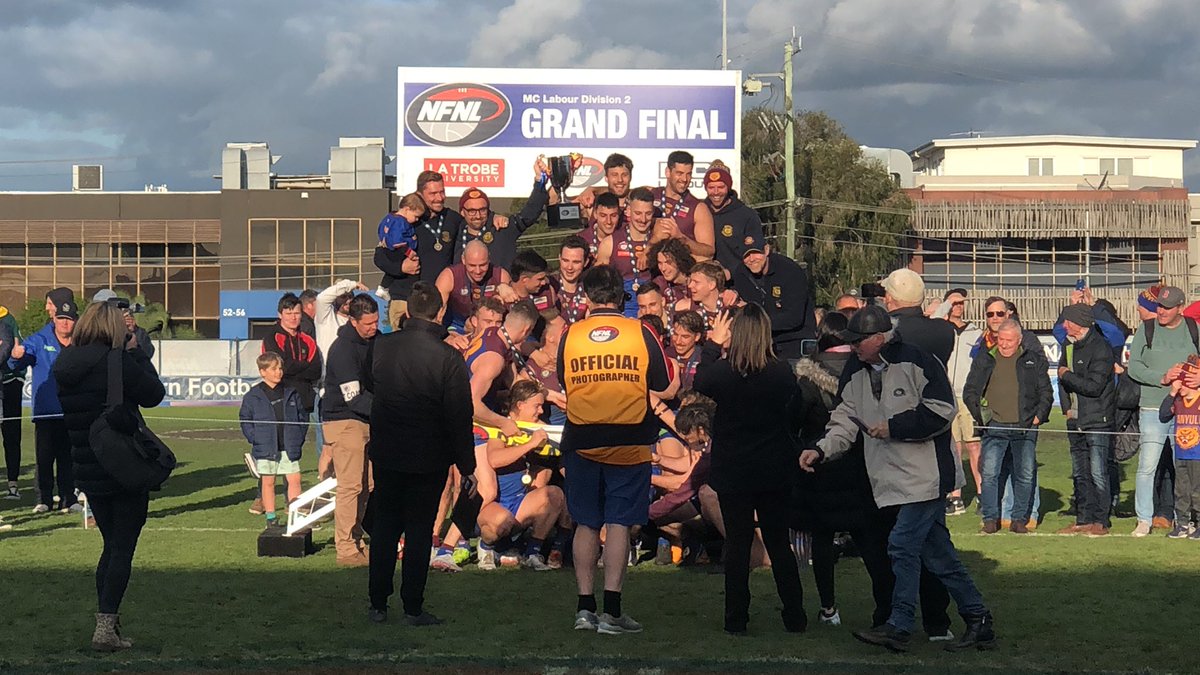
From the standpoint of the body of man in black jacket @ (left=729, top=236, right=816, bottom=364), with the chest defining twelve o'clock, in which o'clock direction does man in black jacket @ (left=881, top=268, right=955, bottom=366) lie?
man in black jacket @ (left=881, top=268, right=955, bottom=366) is roughly at 10 o'clock from man in black jacket @ (left=729, top=236, right=816, bottom=364).

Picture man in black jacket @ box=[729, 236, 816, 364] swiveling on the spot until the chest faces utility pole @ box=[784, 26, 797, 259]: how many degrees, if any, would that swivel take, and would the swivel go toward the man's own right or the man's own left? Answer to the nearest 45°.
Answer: approximately 135° to the man's own right

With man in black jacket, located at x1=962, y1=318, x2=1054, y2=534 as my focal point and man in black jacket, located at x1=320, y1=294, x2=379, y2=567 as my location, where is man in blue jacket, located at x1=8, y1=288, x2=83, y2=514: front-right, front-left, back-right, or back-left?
back-left

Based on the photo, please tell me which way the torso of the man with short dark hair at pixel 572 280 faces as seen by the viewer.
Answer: toward the camera

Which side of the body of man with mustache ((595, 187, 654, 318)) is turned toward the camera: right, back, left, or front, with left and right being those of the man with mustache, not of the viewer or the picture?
front

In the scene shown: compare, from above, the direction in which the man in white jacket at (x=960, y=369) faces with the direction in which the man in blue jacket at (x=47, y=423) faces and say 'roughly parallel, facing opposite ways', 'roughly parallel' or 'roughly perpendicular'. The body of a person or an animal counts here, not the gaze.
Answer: roughly perpendicular

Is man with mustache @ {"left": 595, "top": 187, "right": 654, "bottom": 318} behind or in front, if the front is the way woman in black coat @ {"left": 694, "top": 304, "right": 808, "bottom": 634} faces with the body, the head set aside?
in front

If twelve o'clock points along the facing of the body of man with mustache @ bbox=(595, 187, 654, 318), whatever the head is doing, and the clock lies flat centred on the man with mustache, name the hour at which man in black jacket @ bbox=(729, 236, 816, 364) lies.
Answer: The man in black jacket is roughly at 9 o'clock from the man with mustache.

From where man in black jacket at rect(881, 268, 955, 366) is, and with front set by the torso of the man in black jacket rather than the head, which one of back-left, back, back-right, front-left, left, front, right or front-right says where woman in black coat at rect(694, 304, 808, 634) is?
left

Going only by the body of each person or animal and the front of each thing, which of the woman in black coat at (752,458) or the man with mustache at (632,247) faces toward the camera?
the man with mustache

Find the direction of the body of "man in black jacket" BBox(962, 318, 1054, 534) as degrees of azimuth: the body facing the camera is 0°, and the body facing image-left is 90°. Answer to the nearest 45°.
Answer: approximately 0°

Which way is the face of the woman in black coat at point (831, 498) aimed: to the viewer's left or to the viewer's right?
to the viewer's left

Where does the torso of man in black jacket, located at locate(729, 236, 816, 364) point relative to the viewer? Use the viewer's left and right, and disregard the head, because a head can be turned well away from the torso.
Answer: facing the viewer and to the left of the viewer

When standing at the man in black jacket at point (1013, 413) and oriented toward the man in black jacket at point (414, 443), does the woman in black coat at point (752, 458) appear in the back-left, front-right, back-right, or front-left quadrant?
front-left

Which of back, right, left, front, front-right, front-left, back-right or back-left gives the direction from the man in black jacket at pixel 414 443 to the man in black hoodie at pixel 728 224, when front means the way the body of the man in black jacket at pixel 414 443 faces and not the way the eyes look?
front-right

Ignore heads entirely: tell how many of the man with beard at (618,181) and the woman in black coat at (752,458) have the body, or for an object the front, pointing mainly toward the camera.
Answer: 1

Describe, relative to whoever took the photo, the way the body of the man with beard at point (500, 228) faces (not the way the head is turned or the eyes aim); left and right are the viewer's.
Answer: facing the viewer

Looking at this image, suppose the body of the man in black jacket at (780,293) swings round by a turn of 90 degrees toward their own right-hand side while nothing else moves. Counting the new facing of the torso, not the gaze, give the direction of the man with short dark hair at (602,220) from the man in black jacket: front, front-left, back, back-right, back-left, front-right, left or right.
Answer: front-left

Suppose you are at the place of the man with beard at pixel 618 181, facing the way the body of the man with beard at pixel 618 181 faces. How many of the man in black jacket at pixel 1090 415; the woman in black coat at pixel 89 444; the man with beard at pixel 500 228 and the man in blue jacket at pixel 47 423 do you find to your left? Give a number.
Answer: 1
